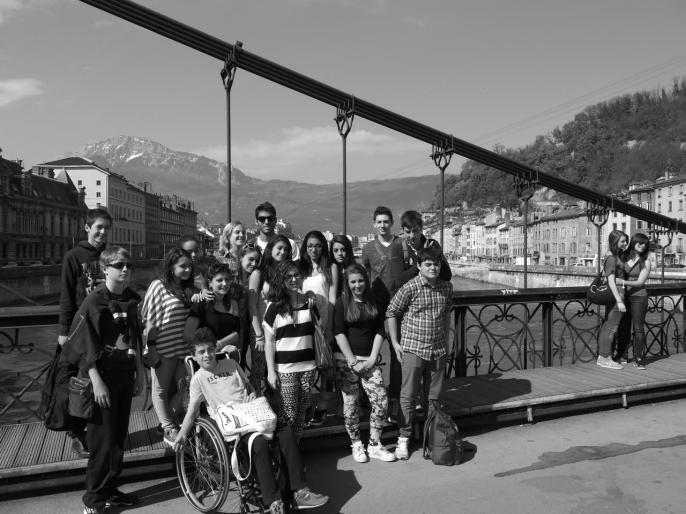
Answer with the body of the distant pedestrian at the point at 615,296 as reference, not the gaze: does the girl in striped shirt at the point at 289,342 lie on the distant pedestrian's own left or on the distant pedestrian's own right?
on the distant pedestrian's own right

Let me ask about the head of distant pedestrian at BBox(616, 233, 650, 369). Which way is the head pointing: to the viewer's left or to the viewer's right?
to the viewer's left

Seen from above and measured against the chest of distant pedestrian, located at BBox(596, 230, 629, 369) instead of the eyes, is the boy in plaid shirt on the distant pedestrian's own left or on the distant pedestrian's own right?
on the distant pedestrian's own right

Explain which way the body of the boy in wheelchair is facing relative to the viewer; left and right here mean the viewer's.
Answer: facing the viewer and to the right of the viewer

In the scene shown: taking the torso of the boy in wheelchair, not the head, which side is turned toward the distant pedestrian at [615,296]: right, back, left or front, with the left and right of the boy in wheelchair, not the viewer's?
left

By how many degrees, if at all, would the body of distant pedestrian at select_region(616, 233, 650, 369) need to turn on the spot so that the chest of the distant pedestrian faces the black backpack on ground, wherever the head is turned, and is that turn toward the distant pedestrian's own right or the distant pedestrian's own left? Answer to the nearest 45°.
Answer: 0° — they already face it

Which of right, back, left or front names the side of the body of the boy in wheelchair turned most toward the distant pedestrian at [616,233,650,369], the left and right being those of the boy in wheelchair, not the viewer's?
left
